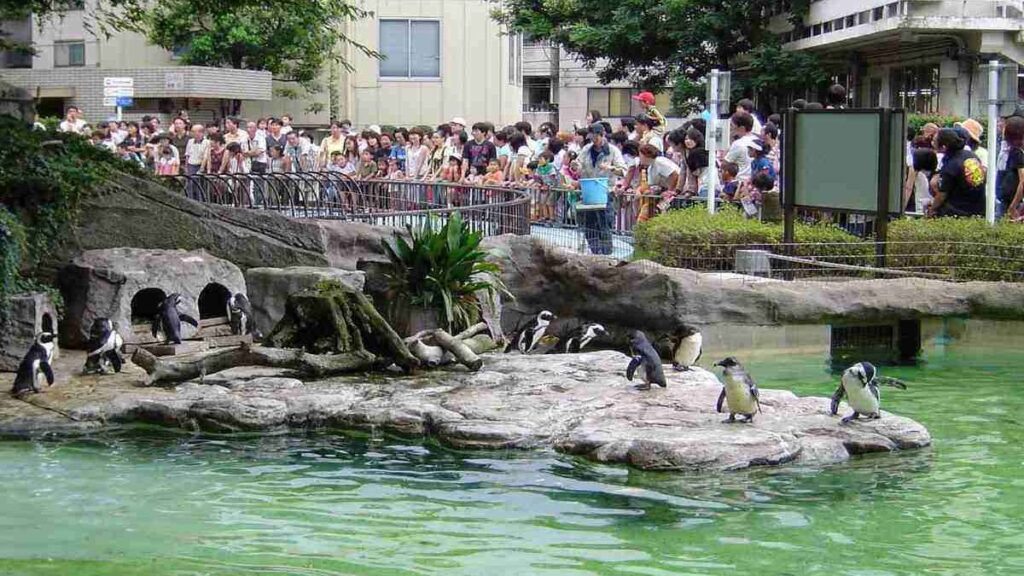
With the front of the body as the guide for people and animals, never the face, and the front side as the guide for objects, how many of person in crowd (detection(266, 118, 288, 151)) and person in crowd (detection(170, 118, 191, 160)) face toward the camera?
2

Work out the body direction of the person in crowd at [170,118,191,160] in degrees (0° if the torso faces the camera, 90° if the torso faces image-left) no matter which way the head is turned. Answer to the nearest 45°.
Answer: approximately 0°

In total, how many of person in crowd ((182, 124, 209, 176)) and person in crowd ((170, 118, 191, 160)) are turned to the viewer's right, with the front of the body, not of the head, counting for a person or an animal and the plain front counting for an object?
0

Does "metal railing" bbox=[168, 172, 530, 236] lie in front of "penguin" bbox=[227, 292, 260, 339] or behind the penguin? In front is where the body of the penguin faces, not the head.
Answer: behind

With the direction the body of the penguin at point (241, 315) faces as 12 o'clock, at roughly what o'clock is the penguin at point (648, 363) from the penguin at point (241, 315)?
the penguin at point (648, 363) is roughly at 9 o'clock from the penguin at point (241, 315).

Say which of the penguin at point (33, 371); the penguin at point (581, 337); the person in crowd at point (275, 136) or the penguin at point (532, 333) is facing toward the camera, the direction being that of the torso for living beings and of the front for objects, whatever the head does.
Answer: the person in crowd

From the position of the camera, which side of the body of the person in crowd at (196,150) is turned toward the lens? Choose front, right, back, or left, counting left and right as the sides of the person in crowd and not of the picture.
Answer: front

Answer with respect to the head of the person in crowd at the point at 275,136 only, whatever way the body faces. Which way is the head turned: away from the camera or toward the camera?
toward the camera

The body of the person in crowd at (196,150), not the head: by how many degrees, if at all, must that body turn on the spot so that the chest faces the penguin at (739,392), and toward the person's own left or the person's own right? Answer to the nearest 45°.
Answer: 0° — they already face it

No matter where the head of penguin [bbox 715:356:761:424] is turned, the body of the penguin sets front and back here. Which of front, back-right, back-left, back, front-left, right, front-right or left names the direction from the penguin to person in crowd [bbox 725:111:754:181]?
back-right

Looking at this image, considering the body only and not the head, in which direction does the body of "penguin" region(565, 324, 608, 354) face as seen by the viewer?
to the viewer's right

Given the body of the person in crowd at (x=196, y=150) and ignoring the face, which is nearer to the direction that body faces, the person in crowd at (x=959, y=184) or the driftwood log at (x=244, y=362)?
the driftwood log

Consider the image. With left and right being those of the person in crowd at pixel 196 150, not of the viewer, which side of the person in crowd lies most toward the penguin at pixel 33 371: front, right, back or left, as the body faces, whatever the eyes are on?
front

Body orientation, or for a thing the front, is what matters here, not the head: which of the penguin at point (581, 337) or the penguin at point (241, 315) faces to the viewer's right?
the penguin at point (581, 337)

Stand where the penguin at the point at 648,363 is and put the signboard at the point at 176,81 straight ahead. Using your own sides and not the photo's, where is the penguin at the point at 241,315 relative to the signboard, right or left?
left

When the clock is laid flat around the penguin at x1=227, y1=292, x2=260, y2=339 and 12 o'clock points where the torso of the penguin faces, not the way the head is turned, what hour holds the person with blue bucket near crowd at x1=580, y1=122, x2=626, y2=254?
The person with blue bucket near crowd is roughly at 6 o'clock from the penguin.
